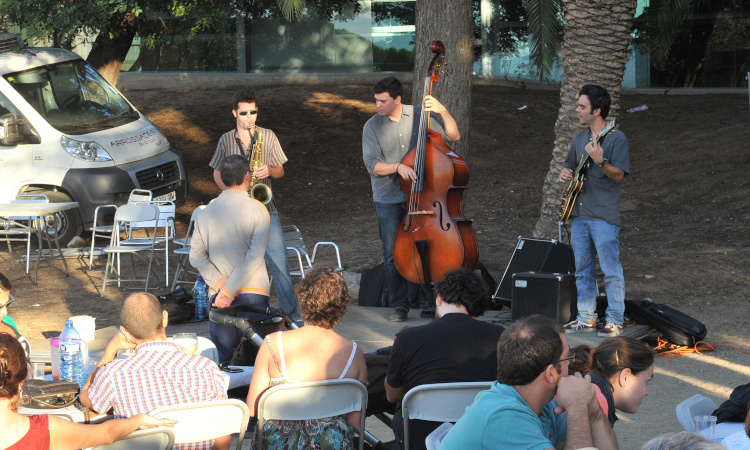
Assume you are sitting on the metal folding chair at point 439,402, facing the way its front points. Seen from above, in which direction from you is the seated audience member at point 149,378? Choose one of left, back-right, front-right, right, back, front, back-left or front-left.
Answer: left

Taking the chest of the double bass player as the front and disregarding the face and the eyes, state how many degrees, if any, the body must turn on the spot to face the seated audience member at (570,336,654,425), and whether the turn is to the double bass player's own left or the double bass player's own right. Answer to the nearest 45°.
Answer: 0° — they already face them

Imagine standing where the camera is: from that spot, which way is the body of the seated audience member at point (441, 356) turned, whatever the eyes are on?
away from the camera

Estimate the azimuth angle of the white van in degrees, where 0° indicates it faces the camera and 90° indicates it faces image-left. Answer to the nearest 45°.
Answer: approximately 315°

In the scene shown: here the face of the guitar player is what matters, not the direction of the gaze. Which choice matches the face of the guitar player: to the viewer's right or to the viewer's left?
to the viewer's left

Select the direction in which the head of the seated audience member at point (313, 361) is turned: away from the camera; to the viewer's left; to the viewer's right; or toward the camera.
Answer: away from the camera

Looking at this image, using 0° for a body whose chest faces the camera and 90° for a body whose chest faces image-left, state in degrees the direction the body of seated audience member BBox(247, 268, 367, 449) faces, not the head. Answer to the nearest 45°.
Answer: approximately 180°

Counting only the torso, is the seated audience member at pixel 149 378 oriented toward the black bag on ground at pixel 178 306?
yes

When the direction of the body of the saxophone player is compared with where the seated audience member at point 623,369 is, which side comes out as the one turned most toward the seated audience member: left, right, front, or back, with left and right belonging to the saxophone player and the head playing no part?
front

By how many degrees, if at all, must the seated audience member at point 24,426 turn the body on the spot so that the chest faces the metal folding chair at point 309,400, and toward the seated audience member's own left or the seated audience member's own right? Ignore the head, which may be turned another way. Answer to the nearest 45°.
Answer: approximately 90° to the seated audience member's own right

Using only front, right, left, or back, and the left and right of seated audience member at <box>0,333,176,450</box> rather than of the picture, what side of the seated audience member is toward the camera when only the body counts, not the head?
back

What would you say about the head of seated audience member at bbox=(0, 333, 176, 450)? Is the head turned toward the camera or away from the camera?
away from the camera

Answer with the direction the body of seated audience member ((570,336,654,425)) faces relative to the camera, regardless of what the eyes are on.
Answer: to the viewer's right
